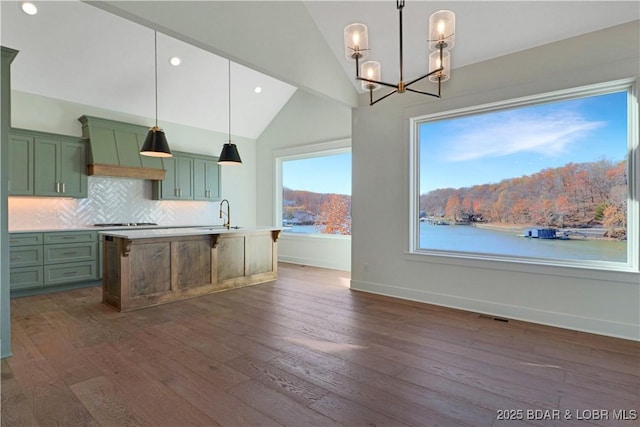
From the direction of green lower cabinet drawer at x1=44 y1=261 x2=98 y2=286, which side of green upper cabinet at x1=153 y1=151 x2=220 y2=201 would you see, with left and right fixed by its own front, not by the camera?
right

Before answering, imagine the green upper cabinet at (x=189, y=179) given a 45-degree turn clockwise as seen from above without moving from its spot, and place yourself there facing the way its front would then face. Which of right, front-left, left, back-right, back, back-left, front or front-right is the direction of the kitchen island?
front

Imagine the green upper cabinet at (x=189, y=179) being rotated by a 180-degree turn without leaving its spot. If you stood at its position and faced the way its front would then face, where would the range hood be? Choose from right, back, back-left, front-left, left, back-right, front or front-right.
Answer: left

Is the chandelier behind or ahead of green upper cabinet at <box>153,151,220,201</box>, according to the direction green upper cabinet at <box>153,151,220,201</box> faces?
ahead

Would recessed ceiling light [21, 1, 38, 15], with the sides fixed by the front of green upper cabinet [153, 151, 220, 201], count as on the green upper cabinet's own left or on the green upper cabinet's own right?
on the green upper cabinet's own right

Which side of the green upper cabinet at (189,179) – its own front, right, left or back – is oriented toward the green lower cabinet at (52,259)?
right

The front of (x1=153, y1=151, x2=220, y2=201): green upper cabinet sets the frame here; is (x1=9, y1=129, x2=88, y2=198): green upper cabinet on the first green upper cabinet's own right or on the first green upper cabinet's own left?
on the first green upper cabinet's own right

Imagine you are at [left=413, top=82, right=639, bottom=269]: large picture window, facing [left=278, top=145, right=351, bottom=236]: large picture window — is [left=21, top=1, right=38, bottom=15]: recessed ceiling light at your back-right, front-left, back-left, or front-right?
front-left
